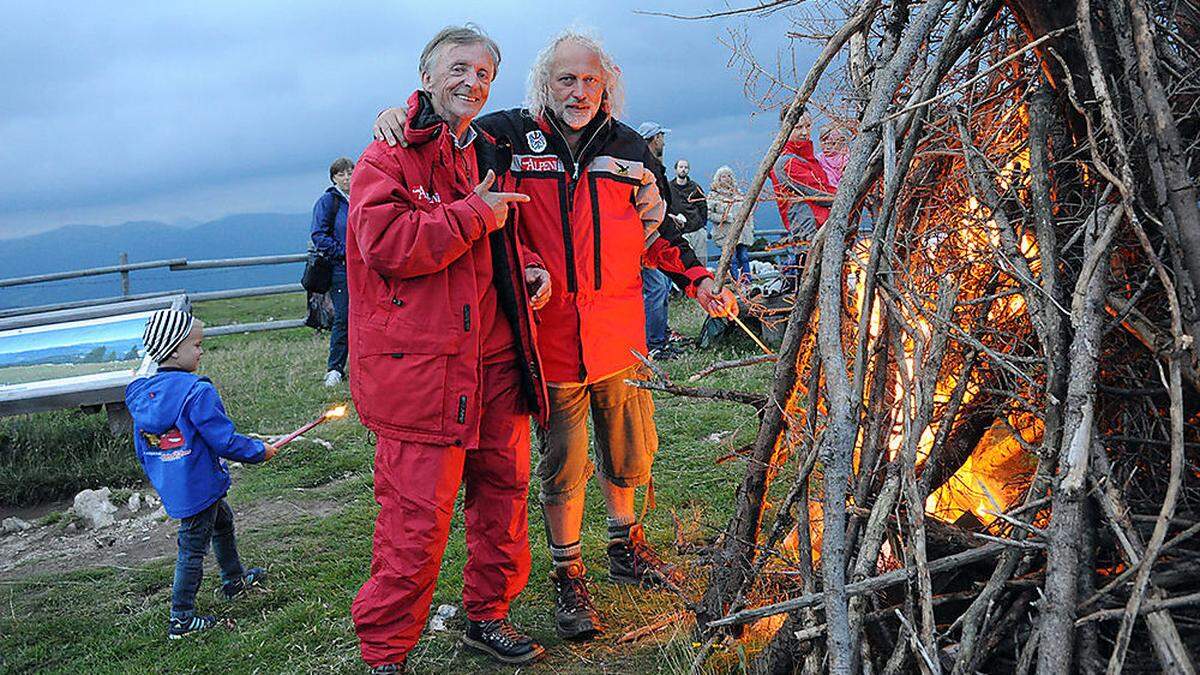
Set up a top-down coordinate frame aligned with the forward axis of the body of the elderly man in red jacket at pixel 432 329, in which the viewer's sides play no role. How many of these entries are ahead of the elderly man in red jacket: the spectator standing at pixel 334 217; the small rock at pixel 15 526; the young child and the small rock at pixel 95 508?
0

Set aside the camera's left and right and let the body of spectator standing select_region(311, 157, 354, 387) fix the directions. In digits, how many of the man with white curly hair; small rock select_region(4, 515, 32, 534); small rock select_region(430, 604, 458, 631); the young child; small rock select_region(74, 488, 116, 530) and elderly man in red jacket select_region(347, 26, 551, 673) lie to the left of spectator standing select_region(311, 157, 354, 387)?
0

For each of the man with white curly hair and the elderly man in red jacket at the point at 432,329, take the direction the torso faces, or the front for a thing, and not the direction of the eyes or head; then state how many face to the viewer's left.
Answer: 0

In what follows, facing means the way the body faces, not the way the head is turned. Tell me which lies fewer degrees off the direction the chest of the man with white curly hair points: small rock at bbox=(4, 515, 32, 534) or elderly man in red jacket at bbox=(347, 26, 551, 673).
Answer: the elderly man in red jacket

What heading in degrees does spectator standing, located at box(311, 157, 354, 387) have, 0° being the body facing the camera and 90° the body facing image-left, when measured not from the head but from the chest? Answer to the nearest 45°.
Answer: approximately 315°

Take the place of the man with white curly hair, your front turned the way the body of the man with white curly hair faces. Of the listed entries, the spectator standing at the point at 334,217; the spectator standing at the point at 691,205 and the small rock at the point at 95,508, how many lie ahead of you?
0

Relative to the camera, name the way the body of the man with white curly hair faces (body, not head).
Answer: toward the camera

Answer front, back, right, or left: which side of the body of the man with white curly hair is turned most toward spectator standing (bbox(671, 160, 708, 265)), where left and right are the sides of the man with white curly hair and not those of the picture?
back

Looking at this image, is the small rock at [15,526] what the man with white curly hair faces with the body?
no

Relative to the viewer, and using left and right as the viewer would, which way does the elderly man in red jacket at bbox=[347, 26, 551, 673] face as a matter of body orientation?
facing the viewer and to the right of the viewer

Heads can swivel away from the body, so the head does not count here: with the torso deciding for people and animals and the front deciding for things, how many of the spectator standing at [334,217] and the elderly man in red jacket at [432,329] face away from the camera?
0

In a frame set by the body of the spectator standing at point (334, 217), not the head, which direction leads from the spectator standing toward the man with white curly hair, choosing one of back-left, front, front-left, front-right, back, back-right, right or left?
front-right

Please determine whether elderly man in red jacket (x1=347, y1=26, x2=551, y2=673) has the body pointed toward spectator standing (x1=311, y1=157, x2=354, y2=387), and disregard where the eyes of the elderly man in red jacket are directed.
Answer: no

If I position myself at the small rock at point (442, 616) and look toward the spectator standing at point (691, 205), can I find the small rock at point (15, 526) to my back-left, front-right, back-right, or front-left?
front-left

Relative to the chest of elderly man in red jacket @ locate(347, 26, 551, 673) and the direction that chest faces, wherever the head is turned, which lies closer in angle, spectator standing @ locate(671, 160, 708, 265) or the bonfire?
the bonfire
